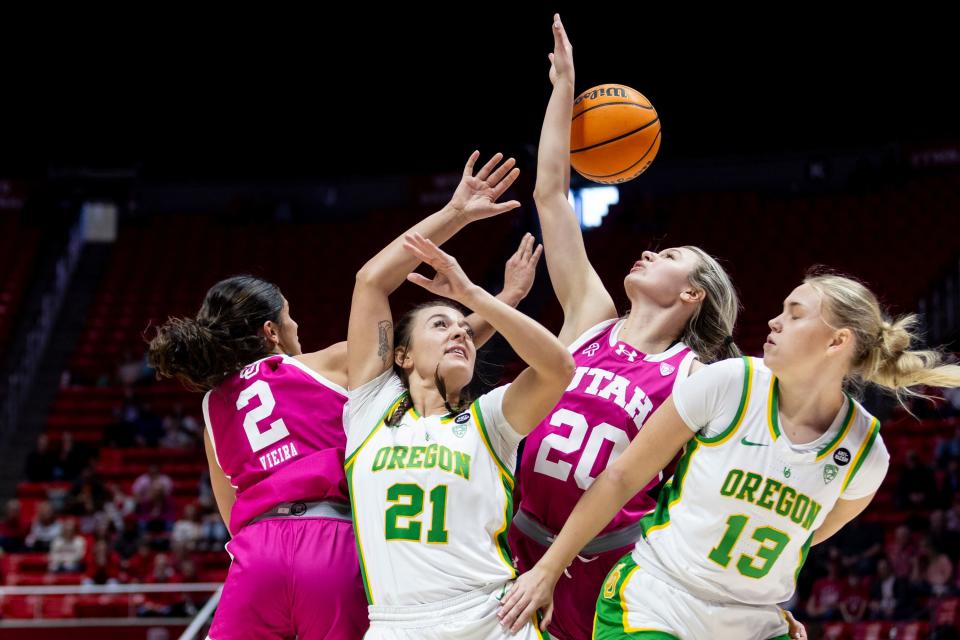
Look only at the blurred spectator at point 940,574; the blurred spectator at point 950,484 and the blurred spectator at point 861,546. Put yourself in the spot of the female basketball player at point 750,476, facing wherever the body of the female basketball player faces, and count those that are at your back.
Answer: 3

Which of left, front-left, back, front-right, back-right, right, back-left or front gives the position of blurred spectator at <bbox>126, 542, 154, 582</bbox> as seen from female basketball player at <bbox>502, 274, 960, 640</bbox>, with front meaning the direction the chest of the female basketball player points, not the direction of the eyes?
back-right

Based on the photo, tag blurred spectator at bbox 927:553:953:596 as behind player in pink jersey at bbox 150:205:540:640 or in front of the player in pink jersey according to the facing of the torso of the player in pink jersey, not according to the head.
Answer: in front

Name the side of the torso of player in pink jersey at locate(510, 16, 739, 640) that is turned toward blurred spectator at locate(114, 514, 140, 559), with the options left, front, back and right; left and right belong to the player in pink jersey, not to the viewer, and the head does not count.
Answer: back

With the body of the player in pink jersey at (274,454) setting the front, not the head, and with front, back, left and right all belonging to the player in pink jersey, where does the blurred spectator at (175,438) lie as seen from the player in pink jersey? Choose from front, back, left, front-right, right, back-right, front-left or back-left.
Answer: front-left

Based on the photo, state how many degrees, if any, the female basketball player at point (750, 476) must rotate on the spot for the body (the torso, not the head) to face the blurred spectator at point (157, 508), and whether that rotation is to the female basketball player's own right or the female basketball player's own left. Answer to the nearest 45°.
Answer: approximately 135° to the female basketball player's own right

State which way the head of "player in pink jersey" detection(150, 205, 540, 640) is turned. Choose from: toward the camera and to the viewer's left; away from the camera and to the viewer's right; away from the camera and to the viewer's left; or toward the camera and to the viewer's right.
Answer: away from the camera and to the viewer's right

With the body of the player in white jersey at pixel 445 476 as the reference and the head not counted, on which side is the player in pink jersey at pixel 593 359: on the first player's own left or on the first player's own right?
on the first player's own left

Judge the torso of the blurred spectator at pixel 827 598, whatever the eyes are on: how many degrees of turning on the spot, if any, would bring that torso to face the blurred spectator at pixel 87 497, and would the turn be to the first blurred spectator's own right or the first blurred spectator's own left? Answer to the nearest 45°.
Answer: approximately 90° to the first blurred spectator's own right

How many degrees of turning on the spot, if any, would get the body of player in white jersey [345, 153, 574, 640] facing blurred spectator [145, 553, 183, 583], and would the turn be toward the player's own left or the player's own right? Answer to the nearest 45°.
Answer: approximately 180°

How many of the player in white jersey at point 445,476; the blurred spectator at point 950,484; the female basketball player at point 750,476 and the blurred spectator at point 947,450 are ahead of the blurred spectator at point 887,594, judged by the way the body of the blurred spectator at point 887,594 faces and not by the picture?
2

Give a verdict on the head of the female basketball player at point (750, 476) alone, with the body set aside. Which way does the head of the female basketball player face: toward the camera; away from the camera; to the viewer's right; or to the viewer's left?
to the viewer's left

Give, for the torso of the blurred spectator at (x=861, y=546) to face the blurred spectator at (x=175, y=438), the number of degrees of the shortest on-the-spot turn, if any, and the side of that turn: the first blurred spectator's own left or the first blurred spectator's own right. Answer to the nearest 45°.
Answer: approximately 90° to the first blurred spectator's own right
